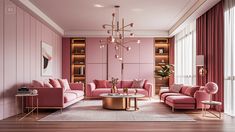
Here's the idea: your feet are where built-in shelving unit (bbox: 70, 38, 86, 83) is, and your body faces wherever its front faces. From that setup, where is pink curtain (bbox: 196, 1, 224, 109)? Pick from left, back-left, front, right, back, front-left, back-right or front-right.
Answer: front-left

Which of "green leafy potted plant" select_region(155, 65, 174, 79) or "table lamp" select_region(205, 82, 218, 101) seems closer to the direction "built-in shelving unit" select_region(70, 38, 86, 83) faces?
the table lamp

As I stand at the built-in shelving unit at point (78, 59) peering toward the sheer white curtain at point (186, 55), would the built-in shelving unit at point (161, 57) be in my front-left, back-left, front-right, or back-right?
front-left

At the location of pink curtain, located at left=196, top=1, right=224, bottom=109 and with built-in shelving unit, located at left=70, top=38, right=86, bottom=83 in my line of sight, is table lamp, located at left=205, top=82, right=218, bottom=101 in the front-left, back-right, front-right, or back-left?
back-left

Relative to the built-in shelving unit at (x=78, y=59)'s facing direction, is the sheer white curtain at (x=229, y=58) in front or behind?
in front

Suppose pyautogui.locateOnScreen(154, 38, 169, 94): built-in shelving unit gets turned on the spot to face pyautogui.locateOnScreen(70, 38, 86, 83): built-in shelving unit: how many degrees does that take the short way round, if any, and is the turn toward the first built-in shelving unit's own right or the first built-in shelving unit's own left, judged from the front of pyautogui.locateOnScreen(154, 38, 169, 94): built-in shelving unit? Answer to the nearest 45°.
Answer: approximately 90° to the first built-in shelving unit's own right

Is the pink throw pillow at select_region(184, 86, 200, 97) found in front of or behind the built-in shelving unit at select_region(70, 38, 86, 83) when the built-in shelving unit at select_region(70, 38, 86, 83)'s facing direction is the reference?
in front

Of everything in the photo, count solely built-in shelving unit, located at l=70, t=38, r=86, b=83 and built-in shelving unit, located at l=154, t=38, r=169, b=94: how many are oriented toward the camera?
2

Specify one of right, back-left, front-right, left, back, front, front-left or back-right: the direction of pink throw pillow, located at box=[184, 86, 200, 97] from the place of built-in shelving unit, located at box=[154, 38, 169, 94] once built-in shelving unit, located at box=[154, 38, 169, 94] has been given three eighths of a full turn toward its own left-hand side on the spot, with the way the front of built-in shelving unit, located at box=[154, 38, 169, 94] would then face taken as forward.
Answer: back-right

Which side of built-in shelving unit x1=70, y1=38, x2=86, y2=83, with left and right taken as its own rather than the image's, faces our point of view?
front

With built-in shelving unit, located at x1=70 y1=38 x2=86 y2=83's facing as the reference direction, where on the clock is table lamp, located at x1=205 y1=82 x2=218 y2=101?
The table lamp is roughly at 11 o'clock from the built-in shelving unit.

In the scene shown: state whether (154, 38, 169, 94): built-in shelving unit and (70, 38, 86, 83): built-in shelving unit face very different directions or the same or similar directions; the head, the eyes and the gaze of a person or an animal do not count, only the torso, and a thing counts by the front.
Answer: same or similar directions

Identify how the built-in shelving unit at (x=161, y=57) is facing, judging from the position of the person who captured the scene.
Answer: facing the viewer

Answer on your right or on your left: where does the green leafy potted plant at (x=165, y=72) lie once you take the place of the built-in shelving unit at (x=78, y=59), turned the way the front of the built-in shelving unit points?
on your left
